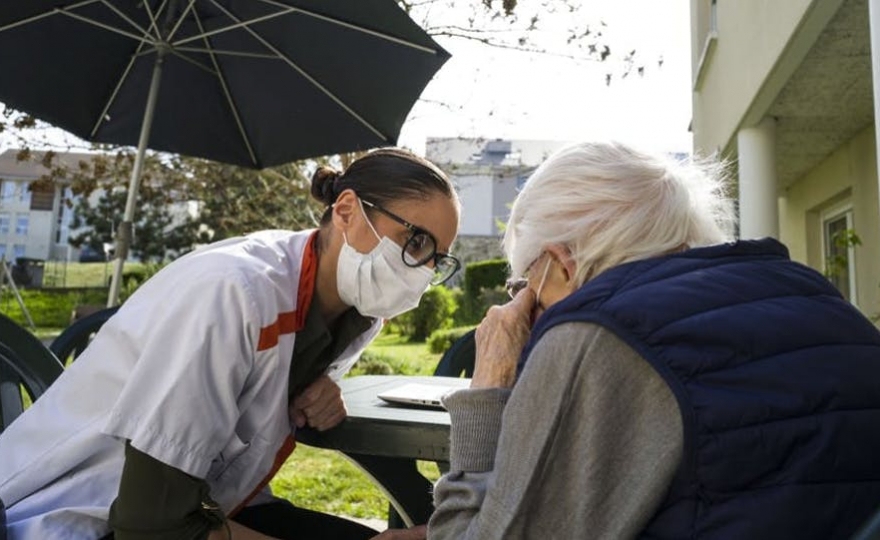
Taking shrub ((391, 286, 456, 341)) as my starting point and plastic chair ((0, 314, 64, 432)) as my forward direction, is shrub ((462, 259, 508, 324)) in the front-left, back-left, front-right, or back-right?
back-left

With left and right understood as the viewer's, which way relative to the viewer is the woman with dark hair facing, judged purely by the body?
facing the viewer and to the right of the viewer

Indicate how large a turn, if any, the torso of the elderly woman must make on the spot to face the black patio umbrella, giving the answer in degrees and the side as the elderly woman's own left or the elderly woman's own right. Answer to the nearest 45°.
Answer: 0° — they already face it

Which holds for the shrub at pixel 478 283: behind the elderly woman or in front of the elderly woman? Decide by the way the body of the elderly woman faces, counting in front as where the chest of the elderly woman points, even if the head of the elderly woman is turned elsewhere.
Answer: in front

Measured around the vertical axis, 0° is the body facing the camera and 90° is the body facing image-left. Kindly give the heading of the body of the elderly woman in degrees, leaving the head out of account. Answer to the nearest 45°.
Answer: approximately 135°

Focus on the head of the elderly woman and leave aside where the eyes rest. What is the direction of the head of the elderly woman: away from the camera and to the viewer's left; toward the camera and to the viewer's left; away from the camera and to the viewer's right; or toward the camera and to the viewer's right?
away from the camera and to the viewer's left

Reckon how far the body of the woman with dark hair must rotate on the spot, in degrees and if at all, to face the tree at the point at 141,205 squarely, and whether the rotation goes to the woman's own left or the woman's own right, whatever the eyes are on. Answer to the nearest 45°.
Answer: approximately 135° to the woman's own left

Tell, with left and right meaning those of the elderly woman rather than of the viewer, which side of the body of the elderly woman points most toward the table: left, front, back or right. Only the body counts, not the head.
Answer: front

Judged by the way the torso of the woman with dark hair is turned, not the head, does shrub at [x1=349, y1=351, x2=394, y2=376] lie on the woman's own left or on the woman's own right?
on the woman's own left

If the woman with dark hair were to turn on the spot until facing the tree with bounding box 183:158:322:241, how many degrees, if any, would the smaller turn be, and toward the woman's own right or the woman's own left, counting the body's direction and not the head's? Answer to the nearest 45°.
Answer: approximately 135° to the woman's own left

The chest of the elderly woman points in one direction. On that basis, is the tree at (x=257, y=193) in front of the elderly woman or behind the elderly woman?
in front

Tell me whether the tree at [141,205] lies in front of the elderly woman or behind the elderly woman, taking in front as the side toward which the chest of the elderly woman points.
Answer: in front

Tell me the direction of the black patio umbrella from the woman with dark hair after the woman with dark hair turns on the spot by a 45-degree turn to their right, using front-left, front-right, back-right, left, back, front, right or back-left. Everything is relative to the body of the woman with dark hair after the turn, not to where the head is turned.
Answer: back
